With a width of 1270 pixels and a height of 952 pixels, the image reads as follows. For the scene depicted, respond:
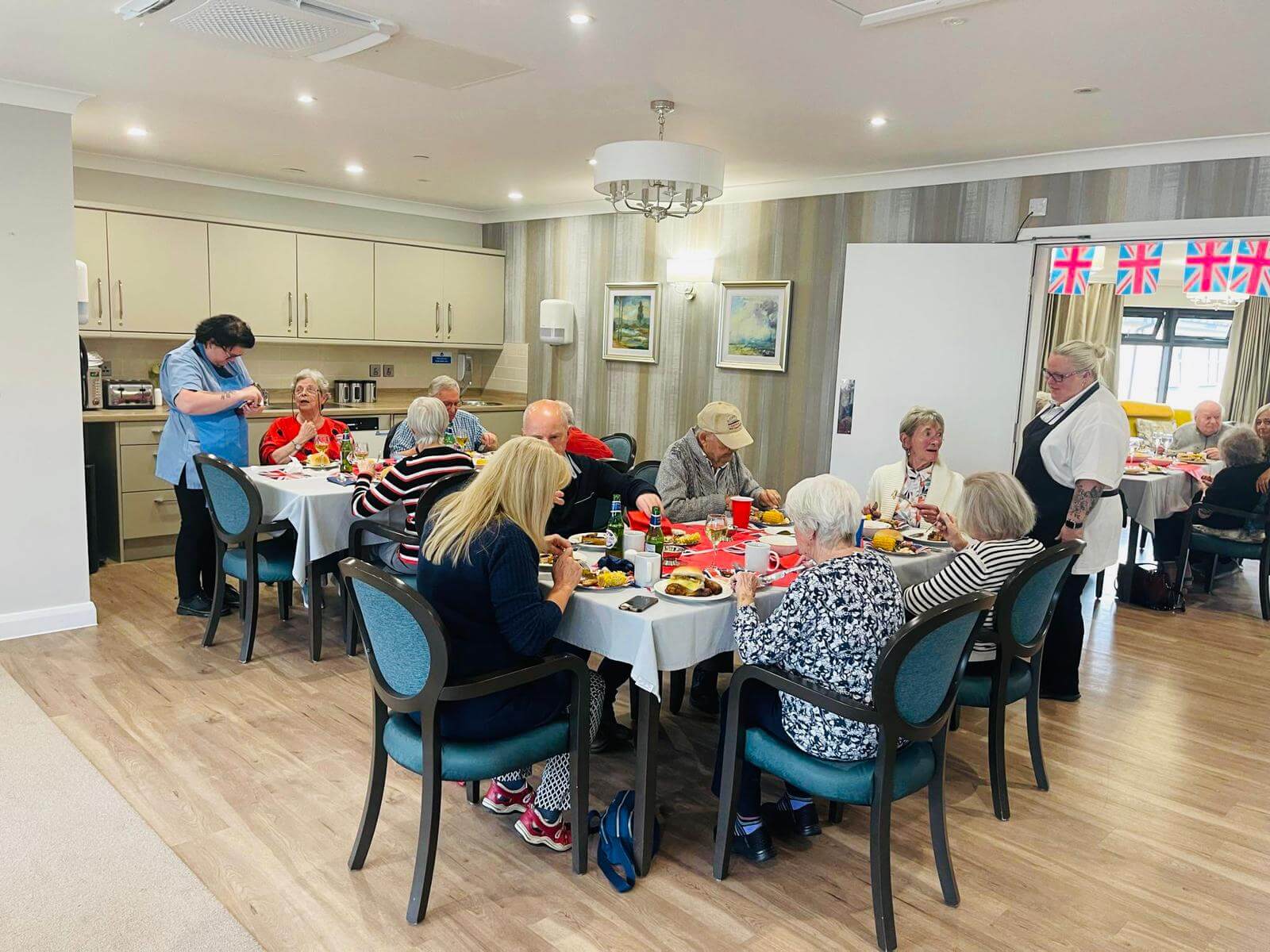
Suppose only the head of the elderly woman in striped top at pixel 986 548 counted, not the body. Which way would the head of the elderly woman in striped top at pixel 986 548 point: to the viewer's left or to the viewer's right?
to the viewer's left

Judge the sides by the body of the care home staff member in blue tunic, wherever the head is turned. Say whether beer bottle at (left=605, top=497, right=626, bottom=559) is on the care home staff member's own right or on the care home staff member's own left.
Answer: on the care home staff member's own right

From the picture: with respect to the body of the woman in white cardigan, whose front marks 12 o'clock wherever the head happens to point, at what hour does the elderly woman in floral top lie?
The elderly woman in floral top is roughly at 12 o'clock from the woman in white cardigan.

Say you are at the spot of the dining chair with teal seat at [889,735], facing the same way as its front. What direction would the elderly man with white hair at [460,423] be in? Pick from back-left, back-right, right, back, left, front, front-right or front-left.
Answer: front

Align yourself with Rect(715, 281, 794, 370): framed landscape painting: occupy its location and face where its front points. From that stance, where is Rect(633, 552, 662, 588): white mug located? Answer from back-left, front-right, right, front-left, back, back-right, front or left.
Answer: front

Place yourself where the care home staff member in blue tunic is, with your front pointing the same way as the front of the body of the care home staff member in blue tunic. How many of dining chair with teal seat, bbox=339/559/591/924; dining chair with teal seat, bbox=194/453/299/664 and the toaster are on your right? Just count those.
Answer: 2

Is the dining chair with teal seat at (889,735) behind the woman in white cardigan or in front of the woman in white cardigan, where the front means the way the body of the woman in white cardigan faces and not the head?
in front

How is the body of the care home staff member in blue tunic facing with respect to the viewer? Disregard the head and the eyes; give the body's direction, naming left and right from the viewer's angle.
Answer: facing to the right of the viewer

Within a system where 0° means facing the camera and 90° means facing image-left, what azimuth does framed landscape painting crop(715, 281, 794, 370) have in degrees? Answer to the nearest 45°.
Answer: approximately 0°

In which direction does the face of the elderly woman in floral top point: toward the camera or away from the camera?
away from the camera

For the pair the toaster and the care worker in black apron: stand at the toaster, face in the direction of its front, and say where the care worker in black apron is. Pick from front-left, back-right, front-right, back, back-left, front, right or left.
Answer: front-left

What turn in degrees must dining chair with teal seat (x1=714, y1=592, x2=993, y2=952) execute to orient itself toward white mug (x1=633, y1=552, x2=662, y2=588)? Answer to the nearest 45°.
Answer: approximately 45° to its left

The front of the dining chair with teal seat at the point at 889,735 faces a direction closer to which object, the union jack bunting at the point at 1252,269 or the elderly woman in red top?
the elderly woman in red top

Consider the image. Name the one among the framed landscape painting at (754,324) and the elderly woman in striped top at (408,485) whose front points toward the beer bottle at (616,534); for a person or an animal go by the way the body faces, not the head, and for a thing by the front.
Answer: the framed landscape painting

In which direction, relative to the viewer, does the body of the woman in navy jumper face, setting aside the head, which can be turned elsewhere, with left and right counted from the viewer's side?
facing away from the viewer and to the right of the viewer

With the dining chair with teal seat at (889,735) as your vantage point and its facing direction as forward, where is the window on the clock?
The window is roughly at 2 o'clock from the dining chair with teal seat.

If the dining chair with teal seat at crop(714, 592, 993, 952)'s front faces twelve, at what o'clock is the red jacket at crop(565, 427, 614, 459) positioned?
The red jacket is roughly at 12 o'clock from the dining chair with teal seat.

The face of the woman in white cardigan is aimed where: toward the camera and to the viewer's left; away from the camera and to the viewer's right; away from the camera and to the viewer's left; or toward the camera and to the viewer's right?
toward the camera and to the viewer's right

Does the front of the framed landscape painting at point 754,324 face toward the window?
no

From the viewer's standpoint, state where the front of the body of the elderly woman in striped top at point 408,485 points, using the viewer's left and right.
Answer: facing away from the viewer and to the left of the viewer

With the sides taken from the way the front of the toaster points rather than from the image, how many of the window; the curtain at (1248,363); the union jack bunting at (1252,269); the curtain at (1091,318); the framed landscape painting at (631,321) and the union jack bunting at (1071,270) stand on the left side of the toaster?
6

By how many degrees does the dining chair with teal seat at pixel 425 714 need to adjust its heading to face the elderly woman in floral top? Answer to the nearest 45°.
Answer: approximately 45° to its right

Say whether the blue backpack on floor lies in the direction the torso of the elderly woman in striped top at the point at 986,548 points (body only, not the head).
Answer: no

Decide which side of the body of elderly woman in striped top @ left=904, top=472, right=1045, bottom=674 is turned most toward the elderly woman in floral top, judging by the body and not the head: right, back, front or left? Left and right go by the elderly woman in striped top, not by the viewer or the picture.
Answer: left
